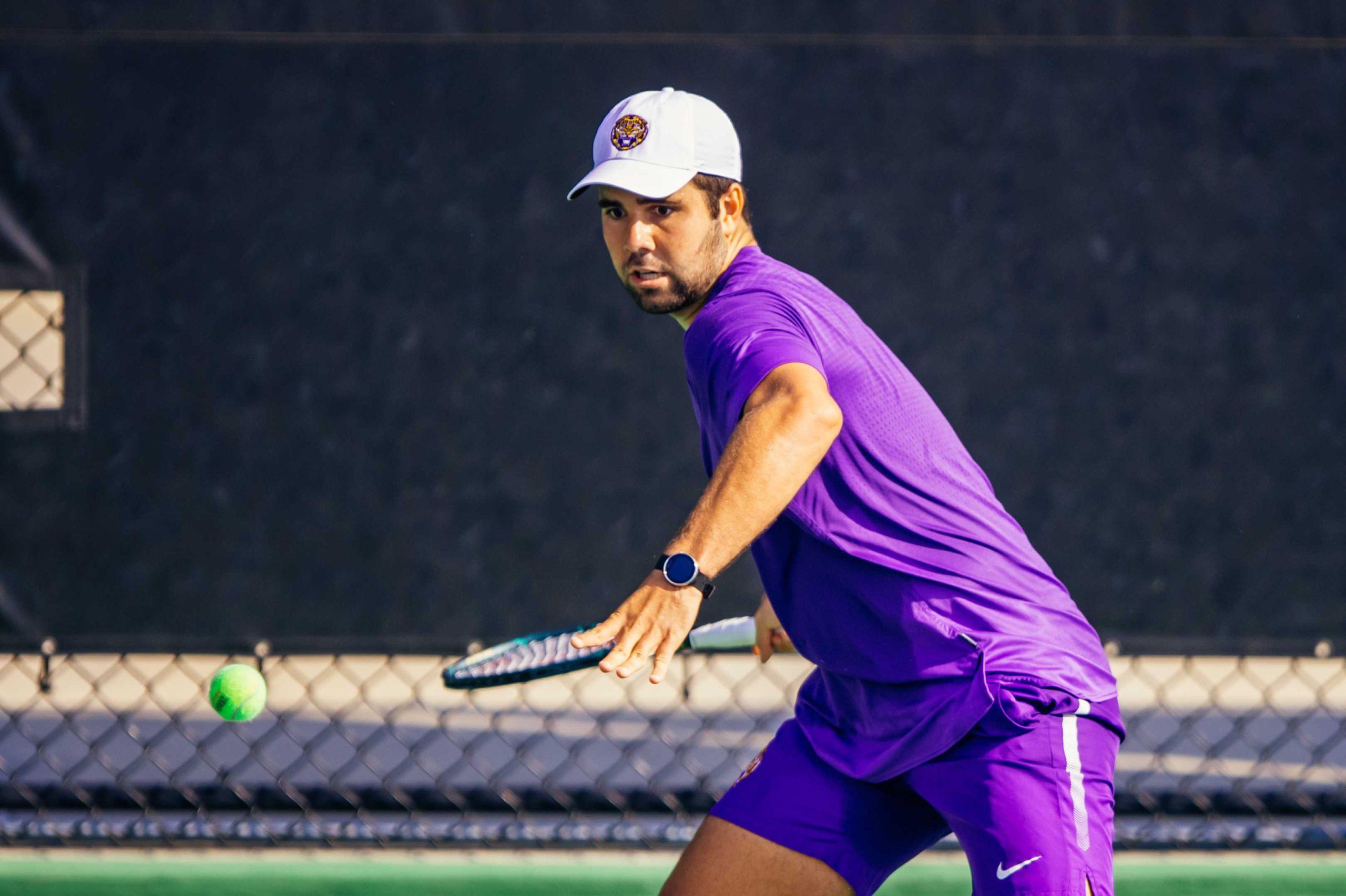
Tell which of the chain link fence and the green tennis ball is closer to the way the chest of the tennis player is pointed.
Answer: the green tennis ball

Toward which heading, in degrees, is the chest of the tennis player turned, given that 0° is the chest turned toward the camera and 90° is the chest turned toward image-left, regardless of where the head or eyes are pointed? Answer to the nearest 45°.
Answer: approximately 45°

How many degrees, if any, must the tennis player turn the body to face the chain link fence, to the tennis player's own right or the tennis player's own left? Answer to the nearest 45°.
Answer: approximately 90° to the tennis player's own right
